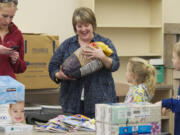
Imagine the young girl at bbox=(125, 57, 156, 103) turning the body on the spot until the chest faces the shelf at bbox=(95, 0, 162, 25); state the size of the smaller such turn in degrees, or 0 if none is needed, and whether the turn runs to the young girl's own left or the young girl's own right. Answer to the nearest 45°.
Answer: approximately 90° to the young girl's own right

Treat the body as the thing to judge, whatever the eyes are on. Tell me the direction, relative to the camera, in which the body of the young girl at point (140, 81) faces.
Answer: to the viewer's left

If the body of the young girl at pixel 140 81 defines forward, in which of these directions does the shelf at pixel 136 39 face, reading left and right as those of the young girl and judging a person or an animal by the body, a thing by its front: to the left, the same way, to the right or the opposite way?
to the left

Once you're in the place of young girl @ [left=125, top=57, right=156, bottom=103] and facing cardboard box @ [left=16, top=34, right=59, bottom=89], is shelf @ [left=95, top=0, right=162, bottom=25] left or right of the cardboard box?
right

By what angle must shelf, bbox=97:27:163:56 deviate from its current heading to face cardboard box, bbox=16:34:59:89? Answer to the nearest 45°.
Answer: approximately 45° to its right
